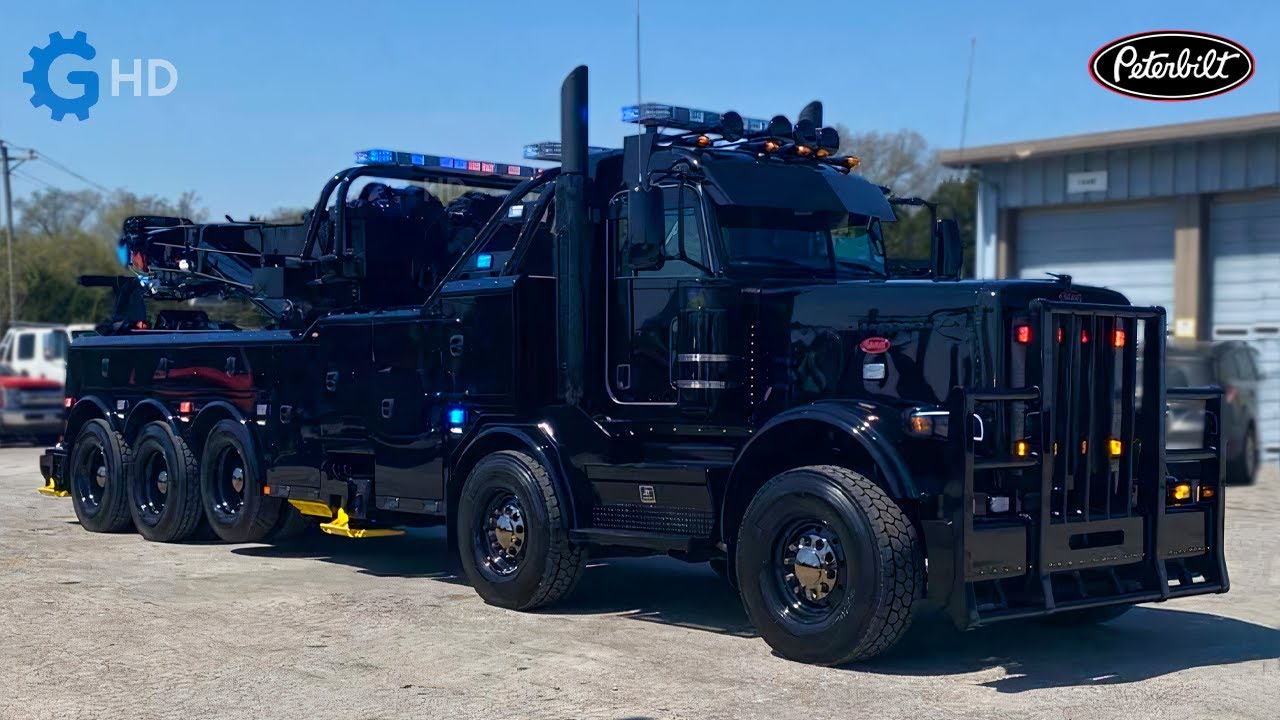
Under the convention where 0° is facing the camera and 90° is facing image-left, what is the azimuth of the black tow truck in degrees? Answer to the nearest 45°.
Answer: approximately 315°

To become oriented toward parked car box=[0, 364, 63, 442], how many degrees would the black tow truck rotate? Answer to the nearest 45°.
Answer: approximately 180°

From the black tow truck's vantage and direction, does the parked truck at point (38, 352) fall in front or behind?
behind

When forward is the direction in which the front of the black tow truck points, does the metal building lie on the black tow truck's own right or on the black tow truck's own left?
on the black tow truck's own left

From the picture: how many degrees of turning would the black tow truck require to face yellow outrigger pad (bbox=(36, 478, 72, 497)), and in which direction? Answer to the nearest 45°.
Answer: approximately 180°

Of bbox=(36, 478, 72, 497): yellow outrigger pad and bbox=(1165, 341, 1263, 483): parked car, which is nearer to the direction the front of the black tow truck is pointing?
the parked car

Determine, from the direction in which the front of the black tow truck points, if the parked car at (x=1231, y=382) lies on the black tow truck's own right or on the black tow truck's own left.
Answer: on the black tow truck's own left
